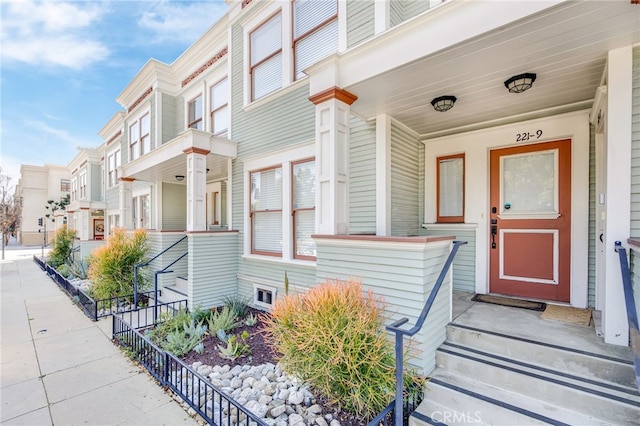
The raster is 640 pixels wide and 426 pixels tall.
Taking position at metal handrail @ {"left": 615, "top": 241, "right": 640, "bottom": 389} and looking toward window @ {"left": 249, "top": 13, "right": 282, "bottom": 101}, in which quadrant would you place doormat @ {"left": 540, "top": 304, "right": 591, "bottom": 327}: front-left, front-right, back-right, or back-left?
front-right

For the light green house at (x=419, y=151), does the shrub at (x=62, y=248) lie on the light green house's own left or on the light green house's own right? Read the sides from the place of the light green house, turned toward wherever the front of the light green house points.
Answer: on the light green house's own right

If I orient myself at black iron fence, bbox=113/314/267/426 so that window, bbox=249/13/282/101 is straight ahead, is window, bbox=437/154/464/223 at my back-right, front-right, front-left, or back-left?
front-right

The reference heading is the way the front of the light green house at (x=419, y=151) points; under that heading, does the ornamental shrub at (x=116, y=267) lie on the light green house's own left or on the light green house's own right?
on the light green house's own right

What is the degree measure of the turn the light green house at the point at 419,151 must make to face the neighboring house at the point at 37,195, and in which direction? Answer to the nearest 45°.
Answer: approximately 90° to its right

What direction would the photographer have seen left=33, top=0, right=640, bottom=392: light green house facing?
facing the viewer and to the left of the viewer

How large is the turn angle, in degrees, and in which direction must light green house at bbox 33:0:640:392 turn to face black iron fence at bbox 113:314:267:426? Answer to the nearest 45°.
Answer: approximately 45° to its right
